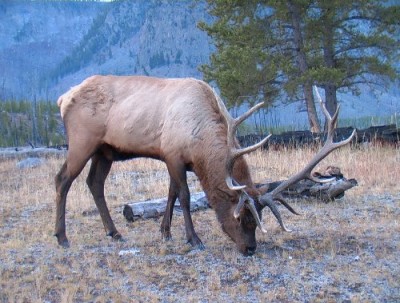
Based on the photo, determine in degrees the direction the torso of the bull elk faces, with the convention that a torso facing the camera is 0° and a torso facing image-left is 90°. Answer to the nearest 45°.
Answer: approximately 270°

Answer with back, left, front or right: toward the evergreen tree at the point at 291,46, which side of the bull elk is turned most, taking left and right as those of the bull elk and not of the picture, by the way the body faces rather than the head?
left

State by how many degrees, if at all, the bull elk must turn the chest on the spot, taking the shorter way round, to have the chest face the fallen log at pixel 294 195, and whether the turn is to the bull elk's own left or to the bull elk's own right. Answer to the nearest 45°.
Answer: approximately 45° to the bull elk's own left

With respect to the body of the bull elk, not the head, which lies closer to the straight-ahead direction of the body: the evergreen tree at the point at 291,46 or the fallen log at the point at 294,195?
the fallen log
